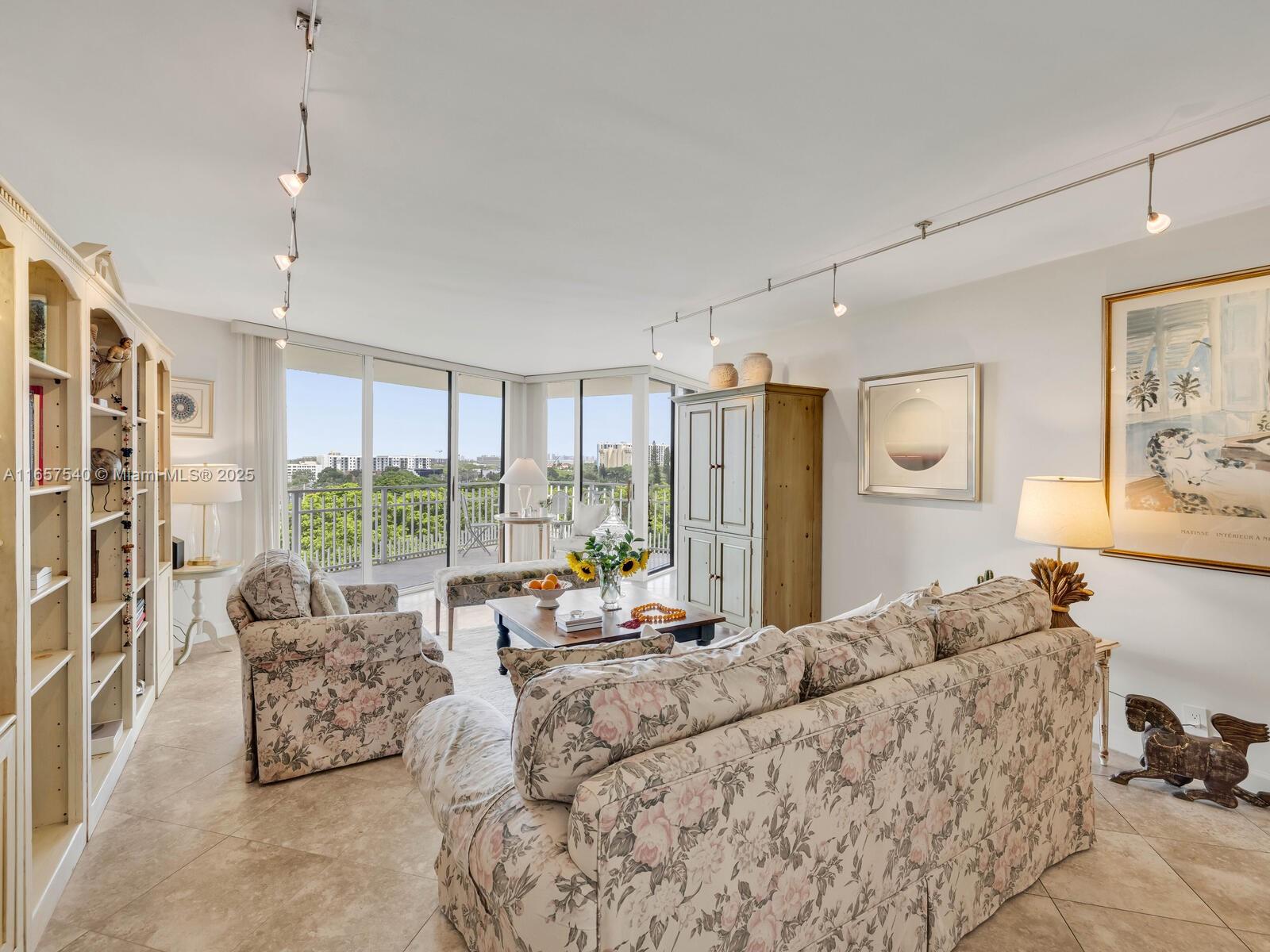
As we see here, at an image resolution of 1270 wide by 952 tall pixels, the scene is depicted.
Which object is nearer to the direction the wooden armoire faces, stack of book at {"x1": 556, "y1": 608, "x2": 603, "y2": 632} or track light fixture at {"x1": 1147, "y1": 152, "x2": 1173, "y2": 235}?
the stack of book

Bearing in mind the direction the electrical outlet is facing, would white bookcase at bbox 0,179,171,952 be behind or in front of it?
in front

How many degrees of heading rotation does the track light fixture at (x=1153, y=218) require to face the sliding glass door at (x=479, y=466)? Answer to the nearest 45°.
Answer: approximately 180°

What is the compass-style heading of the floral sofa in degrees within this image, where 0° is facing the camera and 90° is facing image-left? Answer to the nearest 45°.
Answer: approximately 135°

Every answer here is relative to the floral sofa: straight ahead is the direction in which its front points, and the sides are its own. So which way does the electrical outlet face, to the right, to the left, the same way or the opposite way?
to the left

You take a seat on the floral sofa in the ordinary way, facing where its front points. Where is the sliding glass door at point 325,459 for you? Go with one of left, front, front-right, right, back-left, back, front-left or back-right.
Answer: front

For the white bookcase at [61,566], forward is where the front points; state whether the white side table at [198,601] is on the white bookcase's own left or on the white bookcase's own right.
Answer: on the white bookcase's own left

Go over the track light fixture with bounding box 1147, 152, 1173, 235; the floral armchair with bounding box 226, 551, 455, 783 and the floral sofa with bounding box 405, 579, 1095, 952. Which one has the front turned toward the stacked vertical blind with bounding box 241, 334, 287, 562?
the floral sofa

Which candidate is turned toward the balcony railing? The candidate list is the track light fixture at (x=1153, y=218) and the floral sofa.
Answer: the floral sofa

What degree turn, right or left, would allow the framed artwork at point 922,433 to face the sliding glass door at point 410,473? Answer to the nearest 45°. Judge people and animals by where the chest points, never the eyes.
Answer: approximately 45° to its right

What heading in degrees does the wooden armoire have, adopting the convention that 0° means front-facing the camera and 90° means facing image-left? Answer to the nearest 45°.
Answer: approximately 45°

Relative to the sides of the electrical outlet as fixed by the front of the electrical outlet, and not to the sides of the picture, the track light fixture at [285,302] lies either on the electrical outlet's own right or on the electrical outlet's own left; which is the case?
on the electrical outlet's own right
